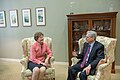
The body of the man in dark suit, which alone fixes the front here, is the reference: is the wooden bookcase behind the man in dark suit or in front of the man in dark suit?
behind

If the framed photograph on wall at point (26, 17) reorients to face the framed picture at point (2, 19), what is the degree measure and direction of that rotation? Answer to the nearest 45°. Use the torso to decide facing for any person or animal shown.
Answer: approximately 135° to its right

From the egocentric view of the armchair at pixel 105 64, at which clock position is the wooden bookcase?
The wooden bookcase is roughly at 4 o'clock from the armchair.

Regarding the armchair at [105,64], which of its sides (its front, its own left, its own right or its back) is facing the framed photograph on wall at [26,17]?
right

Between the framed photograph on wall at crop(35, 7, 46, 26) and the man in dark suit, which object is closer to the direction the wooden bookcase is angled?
the man in dark suit

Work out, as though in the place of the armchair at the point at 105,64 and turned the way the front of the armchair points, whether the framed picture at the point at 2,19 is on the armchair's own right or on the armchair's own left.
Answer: on the armchair's own right

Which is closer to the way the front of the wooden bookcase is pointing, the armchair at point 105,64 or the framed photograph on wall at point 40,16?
the armchair

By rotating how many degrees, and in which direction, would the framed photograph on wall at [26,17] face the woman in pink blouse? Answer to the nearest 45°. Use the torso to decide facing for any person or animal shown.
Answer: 0° — it already faces them

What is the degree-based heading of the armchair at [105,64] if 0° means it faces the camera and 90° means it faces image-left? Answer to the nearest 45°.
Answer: approximately 45°

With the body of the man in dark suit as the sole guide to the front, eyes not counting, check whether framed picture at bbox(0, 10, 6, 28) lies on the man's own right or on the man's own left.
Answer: on the man's own right
